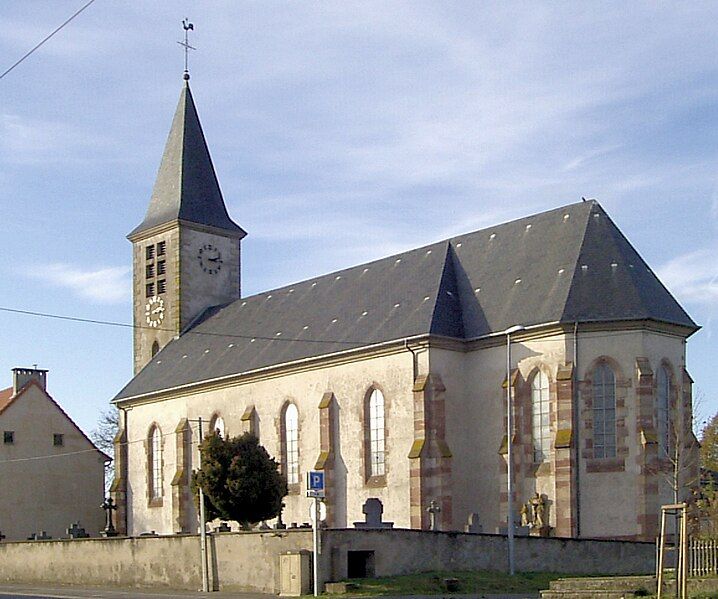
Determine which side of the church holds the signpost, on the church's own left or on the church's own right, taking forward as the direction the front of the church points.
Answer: on the church's own left

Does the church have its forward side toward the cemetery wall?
no

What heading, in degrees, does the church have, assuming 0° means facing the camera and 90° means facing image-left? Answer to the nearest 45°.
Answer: approximately 135°
